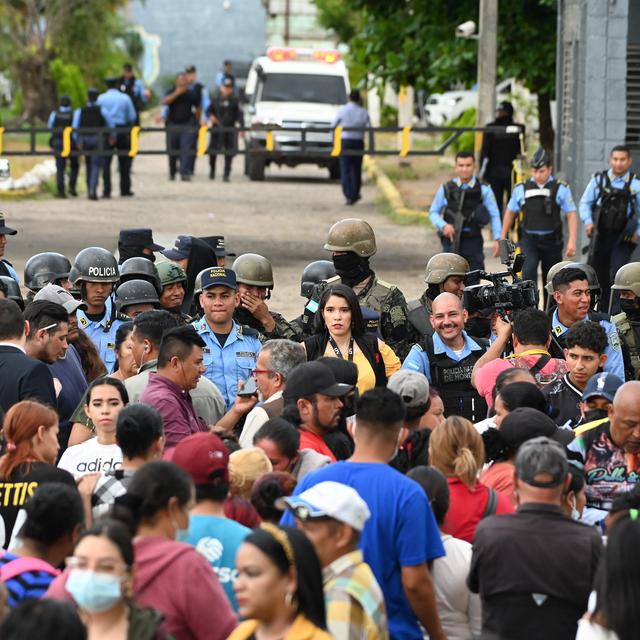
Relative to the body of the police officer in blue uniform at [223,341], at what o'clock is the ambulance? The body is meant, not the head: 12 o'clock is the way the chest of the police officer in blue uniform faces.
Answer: The ambulance is roughly at 6 o'clock from the police officer in blue uniform.

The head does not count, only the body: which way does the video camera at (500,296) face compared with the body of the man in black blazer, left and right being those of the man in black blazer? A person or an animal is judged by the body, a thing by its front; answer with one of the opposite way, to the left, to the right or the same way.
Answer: to the left

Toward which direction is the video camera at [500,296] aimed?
to the viewer's left

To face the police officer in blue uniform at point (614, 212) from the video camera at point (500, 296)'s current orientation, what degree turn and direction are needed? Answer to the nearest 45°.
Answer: approximately 90° to its right

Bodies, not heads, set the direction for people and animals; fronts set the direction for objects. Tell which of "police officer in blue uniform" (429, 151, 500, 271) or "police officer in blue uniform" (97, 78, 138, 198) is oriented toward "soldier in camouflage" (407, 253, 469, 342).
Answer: "police officer in blue uniform" (429, 151, 500, 271)
